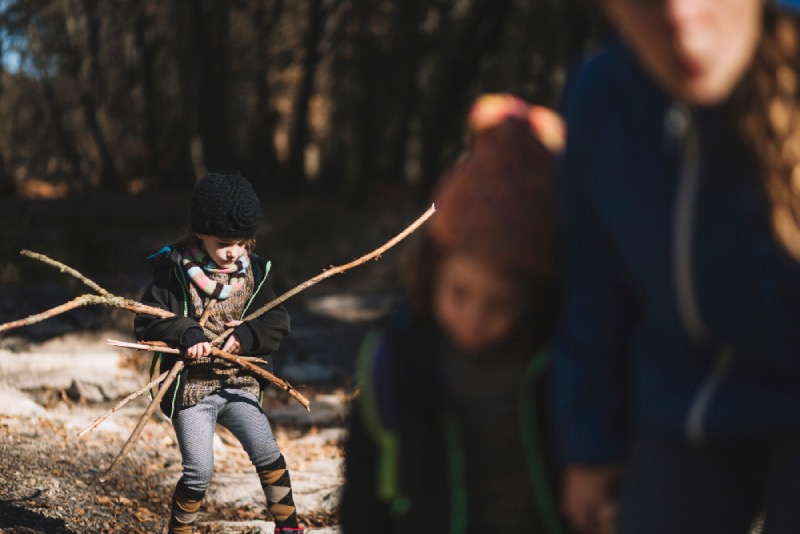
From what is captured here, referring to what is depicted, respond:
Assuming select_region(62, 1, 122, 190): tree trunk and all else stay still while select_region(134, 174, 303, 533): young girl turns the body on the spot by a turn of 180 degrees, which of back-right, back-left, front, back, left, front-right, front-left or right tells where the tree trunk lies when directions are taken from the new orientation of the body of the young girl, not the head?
front

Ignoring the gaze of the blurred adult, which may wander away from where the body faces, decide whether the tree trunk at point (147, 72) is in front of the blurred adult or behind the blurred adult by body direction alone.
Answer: behind

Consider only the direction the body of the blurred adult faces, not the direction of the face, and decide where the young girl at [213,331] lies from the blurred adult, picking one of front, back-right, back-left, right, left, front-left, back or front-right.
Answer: back-right

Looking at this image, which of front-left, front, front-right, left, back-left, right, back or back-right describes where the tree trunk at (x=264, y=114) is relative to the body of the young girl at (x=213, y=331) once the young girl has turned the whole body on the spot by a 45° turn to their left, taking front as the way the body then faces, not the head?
back-left

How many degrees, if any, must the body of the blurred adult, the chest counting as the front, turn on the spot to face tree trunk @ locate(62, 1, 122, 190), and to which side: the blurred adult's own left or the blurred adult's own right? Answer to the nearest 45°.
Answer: approximately 135° to the blurred adult's own right

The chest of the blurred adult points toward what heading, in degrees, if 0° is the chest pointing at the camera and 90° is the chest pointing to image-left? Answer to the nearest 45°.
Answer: approximately 0°

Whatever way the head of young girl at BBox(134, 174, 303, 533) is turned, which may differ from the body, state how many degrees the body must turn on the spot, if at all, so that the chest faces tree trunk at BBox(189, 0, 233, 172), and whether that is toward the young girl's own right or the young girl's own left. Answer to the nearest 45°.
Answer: approximately 180°

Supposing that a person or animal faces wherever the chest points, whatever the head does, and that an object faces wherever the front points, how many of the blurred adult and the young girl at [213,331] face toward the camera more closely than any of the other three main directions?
2

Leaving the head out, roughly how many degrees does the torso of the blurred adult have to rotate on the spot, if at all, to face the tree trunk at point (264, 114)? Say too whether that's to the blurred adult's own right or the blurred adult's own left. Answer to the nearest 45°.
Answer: approximately 135° to the blurred adult's own right

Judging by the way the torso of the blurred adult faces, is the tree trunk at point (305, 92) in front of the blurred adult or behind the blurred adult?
behind

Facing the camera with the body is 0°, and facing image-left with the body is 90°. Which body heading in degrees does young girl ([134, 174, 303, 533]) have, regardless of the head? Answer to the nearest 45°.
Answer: approximately 0°

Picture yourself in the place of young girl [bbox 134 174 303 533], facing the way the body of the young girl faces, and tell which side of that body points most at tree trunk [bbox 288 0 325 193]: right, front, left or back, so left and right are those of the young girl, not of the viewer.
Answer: back

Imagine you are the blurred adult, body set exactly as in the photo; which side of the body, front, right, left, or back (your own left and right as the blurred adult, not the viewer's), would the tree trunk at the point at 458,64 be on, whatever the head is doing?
back
